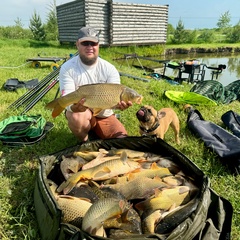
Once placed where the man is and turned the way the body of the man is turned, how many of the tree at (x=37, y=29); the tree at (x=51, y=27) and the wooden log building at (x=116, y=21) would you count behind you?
3

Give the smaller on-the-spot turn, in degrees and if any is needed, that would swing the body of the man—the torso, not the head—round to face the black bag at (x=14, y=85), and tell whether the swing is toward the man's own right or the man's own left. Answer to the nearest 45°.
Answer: approximately 135° to the man's own right

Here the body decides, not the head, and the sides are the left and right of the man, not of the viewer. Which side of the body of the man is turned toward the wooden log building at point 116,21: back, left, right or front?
back

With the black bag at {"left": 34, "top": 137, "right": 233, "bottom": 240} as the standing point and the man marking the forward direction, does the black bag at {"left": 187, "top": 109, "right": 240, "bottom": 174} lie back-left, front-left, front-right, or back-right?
front-right

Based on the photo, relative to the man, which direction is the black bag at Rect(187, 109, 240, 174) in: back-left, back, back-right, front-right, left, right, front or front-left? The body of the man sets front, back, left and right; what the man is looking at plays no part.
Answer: left

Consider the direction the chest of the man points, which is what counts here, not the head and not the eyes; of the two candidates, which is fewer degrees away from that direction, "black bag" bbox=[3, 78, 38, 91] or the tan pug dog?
the tan pug dog

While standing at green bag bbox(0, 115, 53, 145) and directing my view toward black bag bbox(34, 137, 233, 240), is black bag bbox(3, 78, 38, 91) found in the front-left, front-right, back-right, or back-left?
back-left

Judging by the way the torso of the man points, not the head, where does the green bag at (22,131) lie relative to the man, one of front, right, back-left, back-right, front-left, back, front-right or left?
right

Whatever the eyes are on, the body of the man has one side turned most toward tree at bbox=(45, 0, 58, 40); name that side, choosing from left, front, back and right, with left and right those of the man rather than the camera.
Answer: back

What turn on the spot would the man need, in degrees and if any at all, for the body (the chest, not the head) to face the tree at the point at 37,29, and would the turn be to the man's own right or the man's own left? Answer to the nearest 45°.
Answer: approximately 180°

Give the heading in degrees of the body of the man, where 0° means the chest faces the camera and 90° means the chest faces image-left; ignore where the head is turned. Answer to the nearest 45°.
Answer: approximately 0°

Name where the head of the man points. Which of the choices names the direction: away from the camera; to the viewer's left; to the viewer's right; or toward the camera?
toward the camera

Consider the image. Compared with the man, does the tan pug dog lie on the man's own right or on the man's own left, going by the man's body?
on the man's own left

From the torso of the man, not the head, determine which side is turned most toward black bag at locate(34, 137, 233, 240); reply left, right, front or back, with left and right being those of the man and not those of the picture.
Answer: front

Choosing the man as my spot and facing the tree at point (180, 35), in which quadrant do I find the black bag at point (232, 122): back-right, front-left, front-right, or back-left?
front-right
